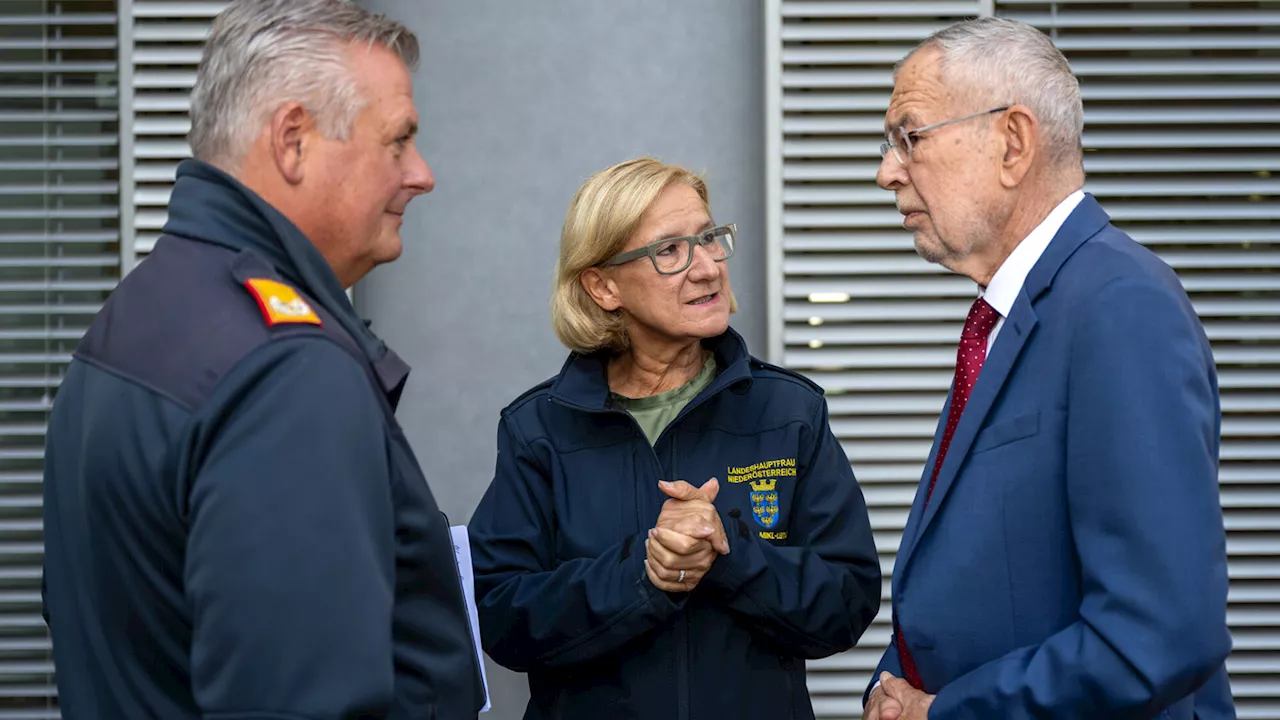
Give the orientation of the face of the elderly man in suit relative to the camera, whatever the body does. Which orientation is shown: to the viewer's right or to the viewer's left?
to the viewer's left

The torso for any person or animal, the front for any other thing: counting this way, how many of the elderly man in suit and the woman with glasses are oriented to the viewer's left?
1

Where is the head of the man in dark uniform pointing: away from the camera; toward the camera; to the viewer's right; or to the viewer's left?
to the viewer's right

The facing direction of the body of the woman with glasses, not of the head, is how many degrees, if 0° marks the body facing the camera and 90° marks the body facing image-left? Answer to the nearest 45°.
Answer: approximately 0°

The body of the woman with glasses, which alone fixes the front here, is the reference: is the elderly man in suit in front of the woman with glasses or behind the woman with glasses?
in front

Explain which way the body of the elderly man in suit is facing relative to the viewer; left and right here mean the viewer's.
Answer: facing to the left of the viewer

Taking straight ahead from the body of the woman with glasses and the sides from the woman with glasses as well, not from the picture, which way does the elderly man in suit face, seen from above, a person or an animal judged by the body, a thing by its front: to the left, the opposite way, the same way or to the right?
to the right

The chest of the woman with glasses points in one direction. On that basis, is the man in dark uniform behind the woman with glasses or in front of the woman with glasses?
in front
